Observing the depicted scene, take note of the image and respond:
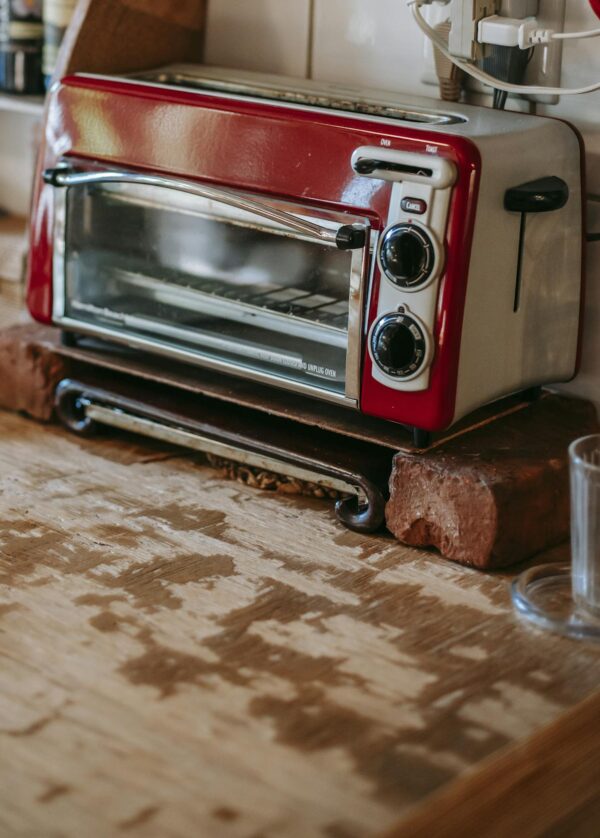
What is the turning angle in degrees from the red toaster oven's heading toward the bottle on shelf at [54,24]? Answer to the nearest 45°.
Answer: approximately 90° to its right

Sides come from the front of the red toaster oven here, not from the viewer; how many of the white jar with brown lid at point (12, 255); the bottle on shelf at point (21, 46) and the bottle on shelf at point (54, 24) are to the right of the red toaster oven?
3

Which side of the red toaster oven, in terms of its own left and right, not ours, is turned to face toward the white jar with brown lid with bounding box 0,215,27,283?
right

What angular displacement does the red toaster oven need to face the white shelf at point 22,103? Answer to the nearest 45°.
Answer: approximately 90° to its right

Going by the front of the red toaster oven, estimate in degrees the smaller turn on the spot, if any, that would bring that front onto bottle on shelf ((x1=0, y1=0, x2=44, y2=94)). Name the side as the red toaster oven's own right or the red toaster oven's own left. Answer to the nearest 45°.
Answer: approximately 90° to the red toaster oven's own right

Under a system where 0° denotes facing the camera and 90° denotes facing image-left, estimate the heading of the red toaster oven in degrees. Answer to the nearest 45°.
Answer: approximately 45°
